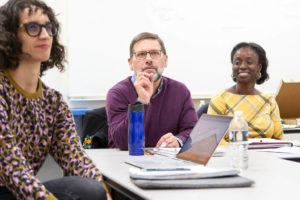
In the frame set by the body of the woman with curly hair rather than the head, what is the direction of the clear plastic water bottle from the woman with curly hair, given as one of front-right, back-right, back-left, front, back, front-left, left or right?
front-left

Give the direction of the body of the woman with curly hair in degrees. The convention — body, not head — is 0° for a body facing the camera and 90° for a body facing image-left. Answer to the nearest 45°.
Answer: approximately 315°

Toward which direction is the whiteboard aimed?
toward the camera

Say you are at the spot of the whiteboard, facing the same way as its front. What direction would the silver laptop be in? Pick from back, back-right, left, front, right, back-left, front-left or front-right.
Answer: front

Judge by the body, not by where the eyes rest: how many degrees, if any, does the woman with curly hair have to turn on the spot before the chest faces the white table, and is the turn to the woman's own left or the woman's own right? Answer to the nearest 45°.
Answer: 0° — they already face it

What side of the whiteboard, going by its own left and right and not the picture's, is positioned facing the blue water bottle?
front

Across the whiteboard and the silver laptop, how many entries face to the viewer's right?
0

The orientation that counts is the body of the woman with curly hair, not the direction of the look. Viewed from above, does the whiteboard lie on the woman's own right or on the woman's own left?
on the woman's own left

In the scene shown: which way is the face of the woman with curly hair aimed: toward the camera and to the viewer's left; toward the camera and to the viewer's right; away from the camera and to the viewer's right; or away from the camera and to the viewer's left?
toward the camera and to the viewer's right

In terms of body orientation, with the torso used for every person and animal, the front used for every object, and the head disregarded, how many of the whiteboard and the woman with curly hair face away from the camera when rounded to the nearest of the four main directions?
0

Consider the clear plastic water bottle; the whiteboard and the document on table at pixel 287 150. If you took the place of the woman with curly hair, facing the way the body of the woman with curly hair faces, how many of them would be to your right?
0
